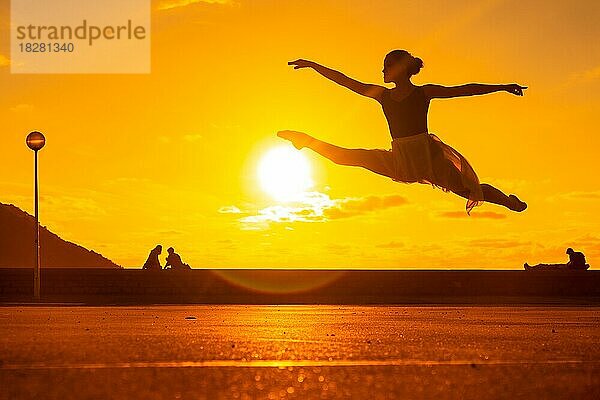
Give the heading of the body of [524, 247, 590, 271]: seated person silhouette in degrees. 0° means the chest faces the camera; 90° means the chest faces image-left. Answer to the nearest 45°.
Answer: approximately 90°

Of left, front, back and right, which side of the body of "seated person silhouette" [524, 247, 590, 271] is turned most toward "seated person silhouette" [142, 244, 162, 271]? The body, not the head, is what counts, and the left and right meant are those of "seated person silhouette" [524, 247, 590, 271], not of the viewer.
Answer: front

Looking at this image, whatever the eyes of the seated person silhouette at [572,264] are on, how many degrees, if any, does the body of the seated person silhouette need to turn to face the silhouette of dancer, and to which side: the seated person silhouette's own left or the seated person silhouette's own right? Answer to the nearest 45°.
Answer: approximately 90° to the seated person silhouette's own left

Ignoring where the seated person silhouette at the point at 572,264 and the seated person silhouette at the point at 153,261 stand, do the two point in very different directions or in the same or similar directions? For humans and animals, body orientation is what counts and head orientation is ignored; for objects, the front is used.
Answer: very different directions

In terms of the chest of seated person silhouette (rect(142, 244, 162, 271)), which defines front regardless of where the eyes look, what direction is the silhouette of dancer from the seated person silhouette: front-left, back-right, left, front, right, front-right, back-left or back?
right
